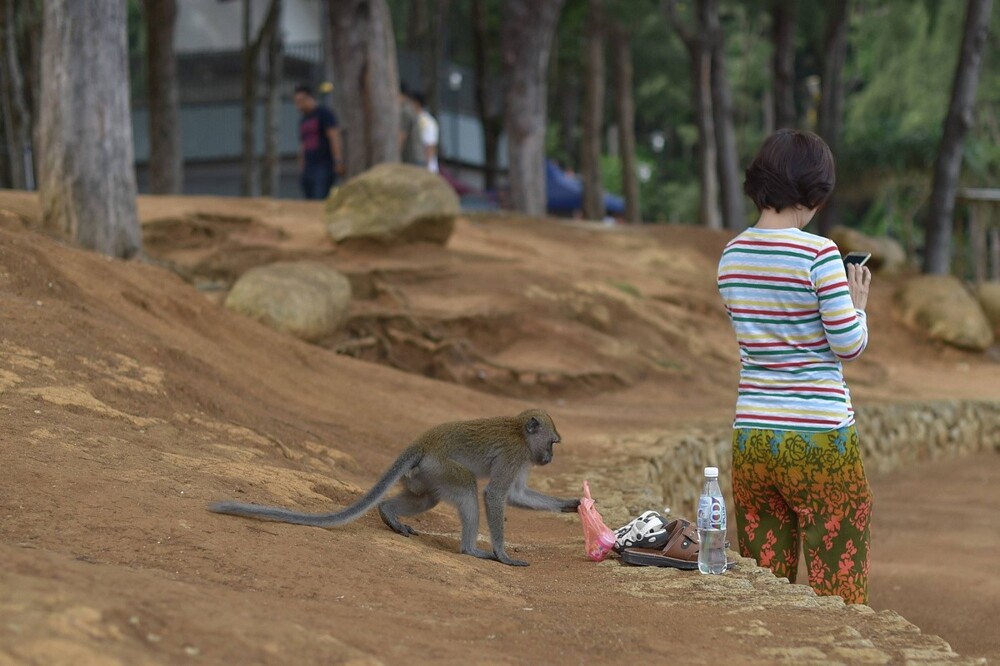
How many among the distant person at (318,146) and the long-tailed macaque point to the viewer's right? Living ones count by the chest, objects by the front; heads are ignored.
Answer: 1

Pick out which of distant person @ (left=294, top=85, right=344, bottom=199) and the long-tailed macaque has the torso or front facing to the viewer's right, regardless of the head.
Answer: the long-tailed macaque

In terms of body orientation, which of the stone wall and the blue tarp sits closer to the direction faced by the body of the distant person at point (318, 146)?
the stone wall

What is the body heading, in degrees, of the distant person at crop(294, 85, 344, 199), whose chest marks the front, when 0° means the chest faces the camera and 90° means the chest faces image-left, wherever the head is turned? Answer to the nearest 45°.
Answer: approximately 45°

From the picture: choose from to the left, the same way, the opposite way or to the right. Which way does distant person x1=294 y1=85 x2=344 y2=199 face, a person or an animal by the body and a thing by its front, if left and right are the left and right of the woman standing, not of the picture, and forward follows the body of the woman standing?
the opposite way

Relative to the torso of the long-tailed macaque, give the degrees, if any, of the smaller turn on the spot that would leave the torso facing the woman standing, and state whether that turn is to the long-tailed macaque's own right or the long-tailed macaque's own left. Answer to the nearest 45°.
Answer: approximately 45° to the long-tailed macaque's own right

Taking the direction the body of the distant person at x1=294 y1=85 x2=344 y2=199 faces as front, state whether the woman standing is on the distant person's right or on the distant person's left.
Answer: on the distant person's left

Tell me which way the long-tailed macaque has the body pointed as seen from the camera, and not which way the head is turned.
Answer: to the viewer's right

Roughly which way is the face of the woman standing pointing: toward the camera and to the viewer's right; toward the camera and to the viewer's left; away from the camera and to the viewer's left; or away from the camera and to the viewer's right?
away from the camera and to the viewer's right

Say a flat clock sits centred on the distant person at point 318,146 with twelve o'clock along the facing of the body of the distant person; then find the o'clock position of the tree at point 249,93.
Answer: The tree is roughly at 4 o'clock from the distant person.

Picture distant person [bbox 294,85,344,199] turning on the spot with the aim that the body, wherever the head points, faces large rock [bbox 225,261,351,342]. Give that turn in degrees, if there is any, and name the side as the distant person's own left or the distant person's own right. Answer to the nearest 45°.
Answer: approximately 45° to the distant person's own left

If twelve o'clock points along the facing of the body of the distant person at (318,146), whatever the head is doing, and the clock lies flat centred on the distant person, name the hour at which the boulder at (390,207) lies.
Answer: The boulder is roughly at 10 o'clock from the distant person.

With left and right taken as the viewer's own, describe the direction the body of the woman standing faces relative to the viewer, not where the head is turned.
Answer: facing away from the viewer and to the right of the viewer
